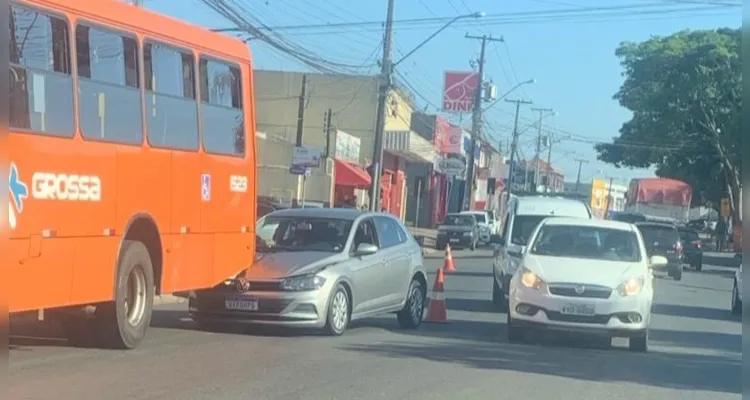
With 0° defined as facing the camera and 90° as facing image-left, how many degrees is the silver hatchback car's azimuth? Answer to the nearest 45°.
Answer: approximately 45°

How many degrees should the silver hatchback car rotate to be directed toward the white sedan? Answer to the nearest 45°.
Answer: approximately 135° to its left

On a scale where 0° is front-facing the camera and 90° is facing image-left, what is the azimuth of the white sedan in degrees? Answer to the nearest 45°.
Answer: approximately 0°

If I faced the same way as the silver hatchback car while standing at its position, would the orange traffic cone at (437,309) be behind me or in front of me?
behind

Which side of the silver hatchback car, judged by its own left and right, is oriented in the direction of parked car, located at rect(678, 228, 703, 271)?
back
